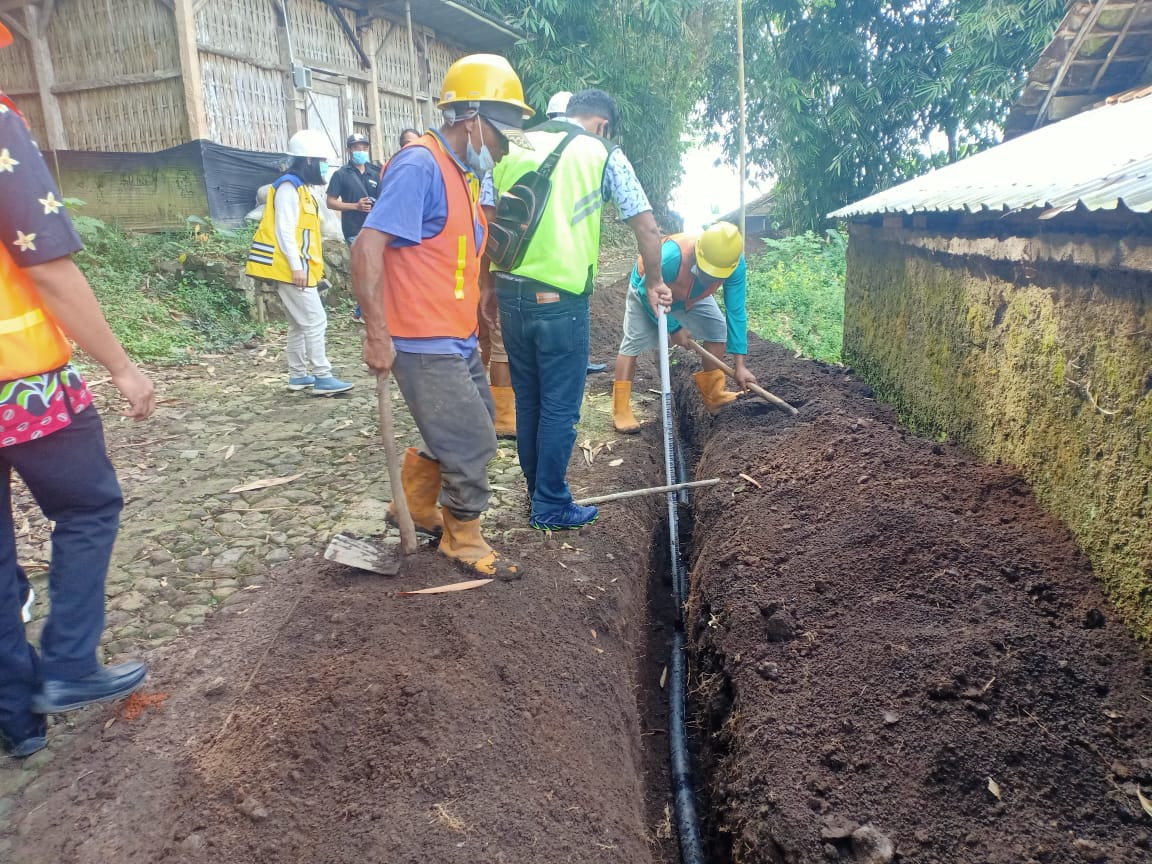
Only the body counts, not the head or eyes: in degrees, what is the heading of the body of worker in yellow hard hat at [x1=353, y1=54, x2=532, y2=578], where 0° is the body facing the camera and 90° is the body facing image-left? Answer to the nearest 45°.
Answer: approximately 315°

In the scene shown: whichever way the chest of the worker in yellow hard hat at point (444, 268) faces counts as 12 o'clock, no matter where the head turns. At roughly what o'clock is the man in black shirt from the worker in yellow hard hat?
The man in black shirt is roughly at 7 o'clock from the worker in yellow hard hat.

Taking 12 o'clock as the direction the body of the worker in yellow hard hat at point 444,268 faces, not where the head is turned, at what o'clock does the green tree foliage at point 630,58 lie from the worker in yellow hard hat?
The green tree foliage is roughly at 8 o'clock from the worker in yellow hard hat.

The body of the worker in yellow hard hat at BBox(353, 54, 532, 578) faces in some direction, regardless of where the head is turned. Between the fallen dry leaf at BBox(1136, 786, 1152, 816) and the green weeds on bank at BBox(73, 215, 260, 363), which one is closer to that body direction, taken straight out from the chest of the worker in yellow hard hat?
the fallen dry leaf

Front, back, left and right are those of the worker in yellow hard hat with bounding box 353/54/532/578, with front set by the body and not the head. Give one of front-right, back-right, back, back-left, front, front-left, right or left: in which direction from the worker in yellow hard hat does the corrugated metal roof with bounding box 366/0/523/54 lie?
back-left

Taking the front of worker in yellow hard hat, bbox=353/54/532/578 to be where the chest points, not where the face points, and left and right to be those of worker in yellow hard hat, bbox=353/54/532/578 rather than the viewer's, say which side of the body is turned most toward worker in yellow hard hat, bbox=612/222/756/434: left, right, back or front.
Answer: left

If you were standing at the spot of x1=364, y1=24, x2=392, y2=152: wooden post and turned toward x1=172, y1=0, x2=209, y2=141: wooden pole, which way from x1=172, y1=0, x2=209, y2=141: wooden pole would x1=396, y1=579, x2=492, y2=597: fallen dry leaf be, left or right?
left

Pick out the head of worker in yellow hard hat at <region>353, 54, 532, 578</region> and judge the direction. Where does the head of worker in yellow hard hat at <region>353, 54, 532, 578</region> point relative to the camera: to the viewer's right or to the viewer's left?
to the viewer's right

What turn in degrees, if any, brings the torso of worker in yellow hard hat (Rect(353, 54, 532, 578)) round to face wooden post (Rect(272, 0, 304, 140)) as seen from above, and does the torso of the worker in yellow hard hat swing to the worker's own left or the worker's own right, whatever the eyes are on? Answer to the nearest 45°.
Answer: approximately 135° to the worker's own left

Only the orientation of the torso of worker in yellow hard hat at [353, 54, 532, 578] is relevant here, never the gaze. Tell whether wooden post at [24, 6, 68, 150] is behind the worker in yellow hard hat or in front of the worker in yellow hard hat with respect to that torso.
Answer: behind

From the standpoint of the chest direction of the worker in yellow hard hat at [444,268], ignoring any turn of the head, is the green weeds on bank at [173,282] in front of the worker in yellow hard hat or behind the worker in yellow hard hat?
behind
